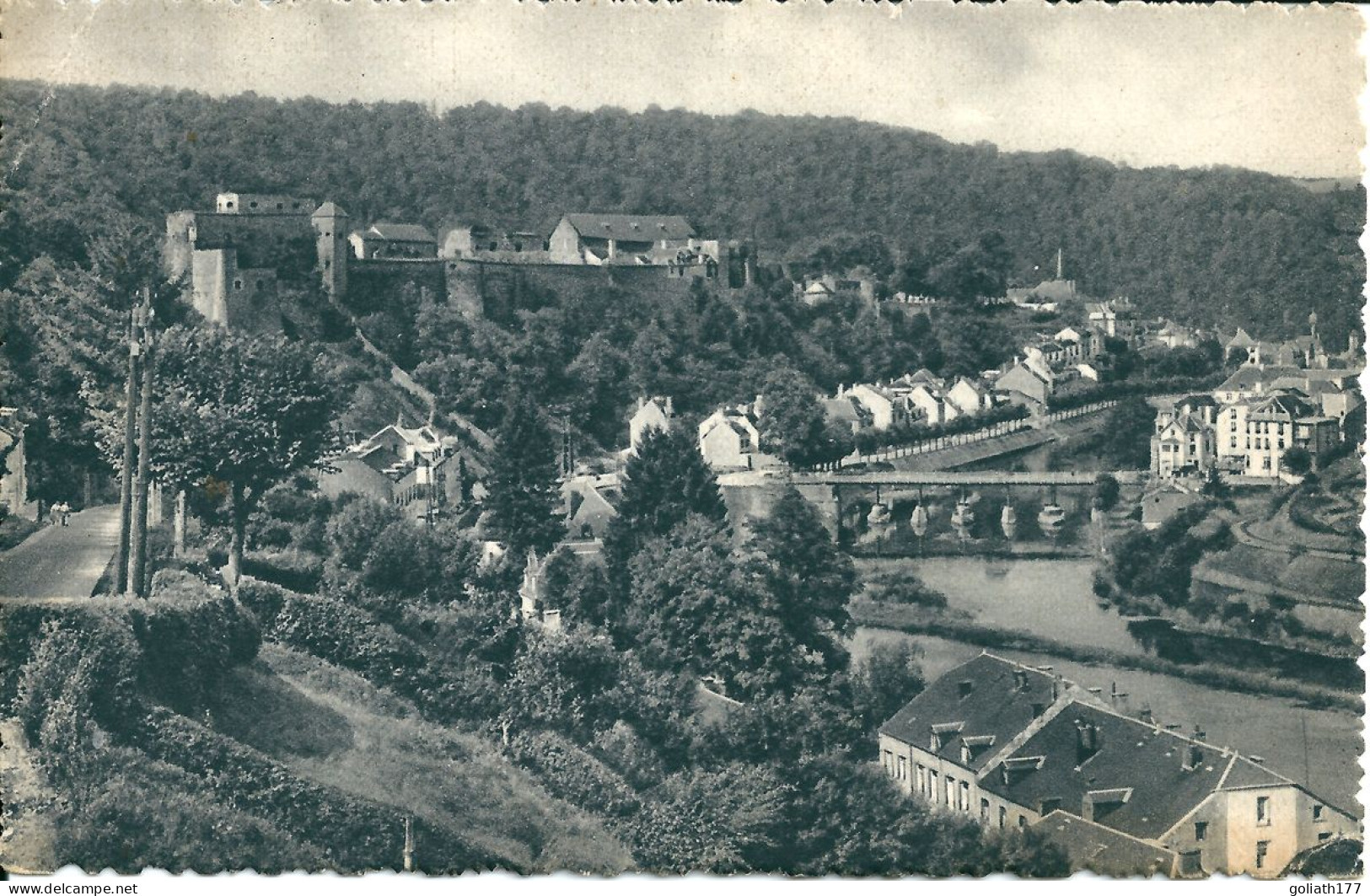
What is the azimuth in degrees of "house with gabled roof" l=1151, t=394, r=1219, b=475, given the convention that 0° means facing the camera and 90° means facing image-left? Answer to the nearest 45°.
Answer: approximately 0°

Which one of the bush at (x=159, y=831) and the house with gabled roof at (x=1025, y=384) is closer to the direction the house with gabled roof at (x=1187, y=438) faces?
the bush

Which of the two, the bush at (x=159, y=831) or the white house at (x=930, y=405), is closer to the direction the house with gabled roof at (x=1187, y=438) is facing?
the bush

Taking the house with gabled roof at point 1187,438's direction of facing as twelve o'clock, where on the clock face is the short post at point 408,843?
The short post is roughly at 12 o'clock from the house with gabled roof.

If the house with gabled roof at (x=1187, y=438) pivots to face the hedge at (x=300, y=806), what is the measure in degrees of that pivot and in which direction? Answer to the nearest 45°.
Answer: approximately 45° to its right

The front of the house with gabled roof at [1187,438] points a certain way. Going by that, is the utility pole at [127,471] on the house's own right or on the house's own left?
on the house's own right

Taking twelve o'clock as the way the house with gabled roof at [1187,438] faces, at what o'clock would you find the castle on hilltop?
The castle on hilltop is roughly at 3 o'clock from the house with gabled roof.

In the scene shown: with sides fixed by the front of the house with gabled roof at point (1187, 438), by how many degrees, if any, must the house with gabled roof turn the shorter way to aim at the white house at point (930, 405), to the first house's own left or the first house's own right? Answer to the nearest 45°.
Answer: approximately 90° to the first house's own right

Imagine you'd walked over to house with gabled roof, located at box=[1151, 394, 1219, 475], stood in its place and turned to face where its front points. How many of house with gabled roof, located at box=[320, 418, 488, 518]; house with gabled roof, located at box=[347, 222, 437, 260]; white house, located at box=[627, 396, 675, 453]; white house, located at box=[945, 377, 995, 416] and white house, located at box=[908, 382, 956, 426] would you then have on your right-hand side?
5

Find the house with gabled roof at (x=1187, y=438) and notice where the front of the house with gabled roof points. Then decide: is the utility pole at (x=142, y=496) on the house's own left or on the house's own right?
on the house's own right

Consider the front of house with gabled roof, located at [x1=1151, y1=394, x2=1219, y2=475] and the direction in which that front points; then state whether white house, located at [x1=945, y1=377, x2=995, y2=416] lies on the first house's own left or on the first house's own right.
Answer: on the first house's own right

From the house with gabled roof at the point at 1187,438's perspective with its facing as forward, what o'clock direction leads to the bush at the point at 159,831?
The bush is roughly at 12 o'clock from the house with gabled roof.
